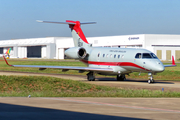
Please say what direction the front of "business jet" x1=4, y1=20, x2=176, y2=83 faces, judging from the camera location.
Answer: facing the viewer and to the right of the viewer
